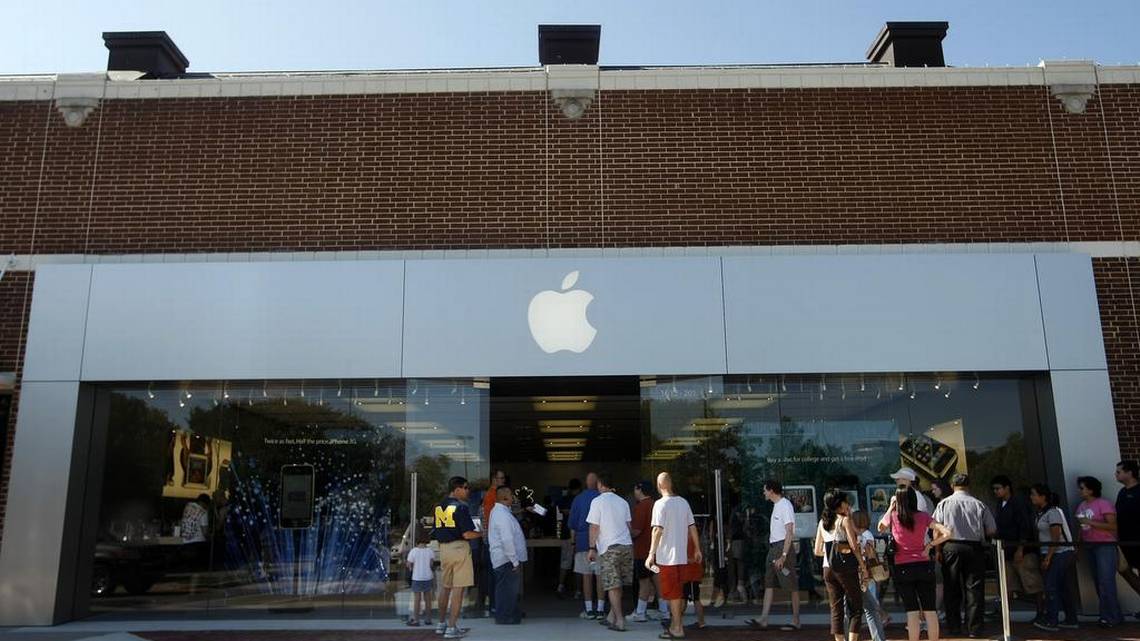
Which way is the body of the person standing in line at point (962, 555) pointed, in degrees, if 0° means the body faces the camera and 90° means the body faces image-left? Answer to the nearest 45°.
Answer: approximately 180°

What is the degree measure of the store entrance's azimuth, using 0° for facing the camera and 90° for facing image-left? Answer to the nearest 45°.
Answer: approximately 0°

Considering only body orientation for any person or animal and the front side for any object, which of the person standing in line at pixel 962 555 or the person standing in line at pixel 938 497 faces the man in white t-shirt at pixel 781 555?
the person standing in line at pixel 938 497

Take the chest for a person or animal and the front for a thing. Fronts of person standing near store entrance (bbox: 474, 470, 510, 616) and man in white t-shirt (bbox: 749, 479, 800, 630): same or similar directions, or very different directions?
very different directions

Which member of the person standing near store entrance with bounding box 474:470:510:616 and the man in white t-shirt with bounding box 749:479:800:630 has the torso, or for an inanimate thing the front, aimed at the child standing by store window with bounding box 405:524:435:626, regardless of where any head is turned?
the man in white t-shirt

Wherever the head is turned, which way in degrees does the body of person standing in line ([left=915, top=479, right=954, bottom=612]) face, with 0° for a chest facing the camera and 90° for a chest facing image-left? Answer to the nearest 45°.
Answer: approximately 45°

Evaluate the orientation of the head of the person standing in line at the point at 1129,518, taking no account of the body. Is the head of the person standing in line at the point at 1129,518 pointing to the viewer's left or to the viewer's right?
to the viewer's left

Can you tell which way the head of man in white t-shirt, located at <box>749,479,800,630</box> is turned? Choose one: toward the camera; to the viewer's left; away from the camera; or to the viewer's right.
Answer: to the viewer's left

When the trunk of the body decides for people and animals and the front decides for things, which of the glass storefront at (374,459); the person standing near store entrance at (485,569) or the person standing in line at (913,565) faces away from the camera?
the person standing in line at (913,565)

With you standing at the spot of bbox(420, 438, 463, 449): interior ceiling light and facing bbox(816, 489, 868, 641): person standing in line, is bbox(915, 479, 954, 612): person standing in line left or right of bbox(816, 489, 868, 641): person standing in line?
left

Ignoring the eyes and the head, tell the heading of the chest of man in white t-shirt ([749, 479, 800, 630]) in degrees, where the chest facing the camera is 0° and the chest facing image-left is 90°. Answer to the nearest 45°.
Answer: approximately 90°

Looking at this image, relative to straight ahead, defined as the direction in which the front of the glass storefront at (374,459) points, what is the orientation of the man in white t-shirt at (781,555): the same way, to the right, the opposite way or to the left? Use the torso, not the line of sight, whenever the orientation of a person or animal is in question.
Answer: to the right

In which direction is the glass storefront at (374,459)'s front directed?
toward the camera

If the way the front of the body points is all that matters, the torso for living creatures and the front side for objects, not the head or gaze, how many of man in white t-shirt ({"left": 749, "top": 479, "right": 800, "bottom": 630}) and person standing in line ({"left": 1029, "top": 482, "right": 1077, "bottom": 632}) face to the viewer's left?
2

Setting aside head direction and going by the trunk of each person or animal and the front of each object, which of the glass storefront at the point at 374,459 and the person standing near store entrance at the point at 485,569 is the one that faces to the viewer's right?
the person standing near store entrance

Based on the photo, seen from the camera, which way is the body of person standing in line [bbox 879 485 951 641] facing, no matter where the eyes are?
away from the camera

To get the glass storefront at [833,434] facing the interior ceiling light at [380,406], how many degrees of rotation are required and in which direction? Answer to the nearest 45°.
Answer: approximately 90° to its right
